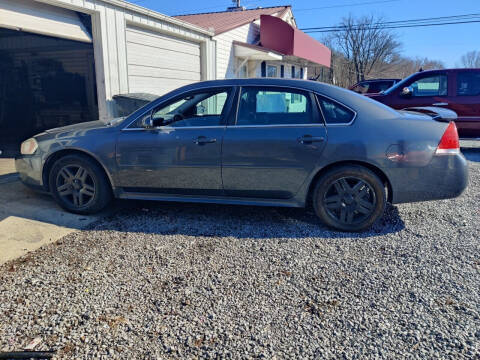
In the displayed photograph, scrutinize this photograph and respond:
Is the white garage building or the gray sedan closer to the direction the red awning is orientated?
the gray sedan

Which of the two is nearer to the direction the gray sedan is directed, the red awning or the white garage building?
the white garage building

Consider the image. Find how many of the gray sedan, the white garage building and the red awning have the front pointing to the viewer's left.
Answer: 1

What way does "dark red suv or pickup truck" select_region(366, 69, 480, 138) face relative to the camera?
to the viewer's left

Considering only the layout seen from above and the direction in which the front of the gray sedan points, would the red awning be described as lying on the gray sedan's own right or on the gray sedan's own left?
on the gray sedan's own right

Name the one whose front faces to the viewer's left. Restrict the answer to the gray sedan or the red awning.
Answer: the gray sedan

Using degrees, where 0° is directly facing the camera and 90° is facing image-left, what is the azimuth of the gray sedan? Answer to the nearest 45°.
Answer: approximately 90°

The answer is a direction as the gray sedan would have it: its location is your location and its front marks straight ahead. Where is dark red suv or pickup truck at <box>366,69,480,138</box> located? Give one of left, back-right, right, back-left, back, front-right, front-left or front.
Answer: back-right

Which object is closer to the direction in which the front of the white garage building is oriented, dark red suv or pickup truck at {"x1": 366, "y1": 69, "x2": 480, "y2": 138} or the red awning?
the dark red suv or pickup truck

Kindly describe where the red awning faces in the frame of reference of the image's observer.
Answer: facing the viewer and to the right of the viewer

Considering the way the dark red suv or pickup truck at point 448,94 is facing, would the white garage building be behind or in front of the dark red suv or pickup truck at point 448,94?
in front

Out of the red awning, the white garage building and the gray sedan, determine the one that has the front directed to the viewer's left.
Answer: the gray sedan

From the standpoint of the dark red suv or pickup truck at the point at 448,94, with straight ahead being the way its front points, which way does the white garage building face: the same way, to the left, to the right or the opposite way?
the opposite way

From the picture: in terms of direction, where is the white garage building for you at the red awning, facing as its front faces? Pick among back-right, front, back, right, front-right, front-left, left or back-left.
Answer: right
